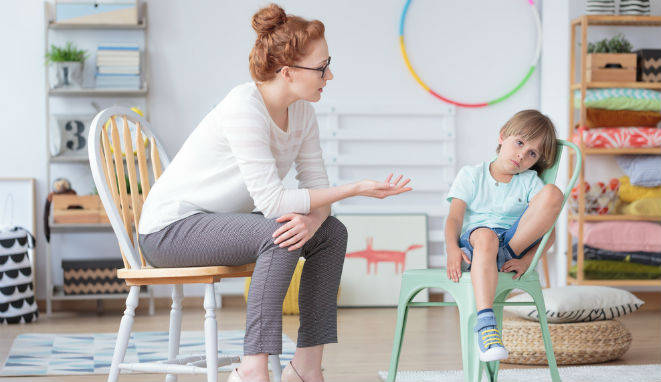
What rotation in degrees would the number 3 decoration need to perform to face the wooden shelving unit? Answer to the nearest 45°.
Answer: approximately 90° to its left

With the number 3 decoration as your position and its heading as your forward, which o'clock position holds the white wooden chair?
The white wooden chair is roughly at 12 o'clock from the number 3 decoration.

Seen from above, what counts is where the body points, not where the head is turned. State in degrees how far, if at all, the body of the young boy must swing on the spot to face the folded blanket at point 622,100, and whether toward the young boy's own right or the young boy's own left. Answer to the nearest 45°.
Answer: approximately 180°

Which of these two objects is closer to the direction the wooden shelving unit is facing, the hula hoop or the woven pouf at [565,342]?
the woven pouf

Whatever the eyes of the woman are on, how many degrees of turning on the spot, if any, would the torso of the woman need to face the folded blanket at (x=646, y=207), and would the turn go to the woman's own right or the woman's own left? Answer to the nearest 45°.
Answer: approximately 90° to the woman's own left

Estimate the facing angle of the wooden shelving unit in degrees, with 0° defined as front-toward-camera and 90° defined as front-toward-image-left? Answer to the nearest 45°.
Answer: approximately 0°

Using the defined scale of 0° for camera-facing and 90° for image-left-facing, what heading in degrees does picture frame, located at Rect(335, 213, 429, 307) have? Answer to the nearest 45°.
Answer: approximately 0°
